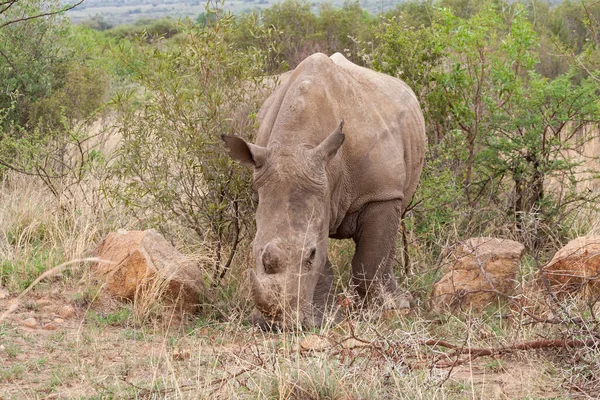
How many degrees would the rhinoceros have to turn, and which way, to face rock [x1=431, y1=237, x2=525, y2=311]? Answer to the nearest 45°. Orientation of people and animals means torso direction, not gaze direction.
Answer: approximately 135° to its left

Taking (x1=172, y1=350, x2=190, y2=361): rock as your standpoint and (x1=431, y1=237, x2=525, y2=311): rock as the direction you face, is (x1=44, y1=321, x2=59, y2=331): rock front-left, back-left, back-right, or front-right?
back-left

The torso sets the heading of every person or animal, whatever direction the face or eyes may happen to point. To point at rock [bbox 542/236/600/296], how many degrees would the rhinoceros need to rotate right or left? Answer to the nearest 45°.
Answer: approximately 135° to its left

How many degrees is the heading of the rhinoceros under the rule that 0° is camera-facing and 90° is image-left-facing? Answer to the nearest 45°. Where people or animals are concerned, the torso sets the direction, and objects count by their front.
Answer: approximately 45°

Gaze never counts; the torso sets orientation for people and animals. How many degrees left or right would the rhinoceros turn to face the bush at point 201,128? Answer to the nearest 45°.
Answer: approximately 90° to its right

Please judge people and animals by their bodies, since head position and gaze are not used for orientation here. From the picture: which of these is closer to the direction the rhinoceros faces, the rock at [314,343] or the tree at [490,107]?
the rock

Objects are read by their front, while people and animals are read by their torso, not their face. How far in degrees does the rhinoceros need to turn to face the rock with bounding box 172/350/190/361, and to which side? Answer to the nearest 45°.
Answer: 0° — it already faces it

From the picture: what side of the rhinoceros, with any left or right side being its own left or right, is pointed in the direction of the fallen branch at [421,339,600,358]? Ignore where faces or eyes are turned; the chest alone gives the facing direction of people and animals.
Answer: left

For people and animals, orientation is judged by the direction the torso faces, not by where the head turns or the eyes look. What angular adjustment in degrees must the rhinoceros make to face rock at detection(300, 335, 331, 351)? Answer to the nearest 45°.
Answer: approximately 45° to its left

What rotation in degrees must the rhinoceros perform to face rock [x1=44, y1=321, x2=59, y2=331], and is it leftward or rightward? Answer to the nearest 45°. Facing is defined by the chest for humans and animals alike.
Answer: approximately 45° to its right

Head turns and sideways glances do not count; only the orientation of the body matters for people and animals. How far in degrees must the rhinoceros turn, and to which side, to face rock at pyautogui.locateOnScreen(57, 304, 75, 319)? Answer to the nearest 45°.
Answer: approximately 45° to its right
